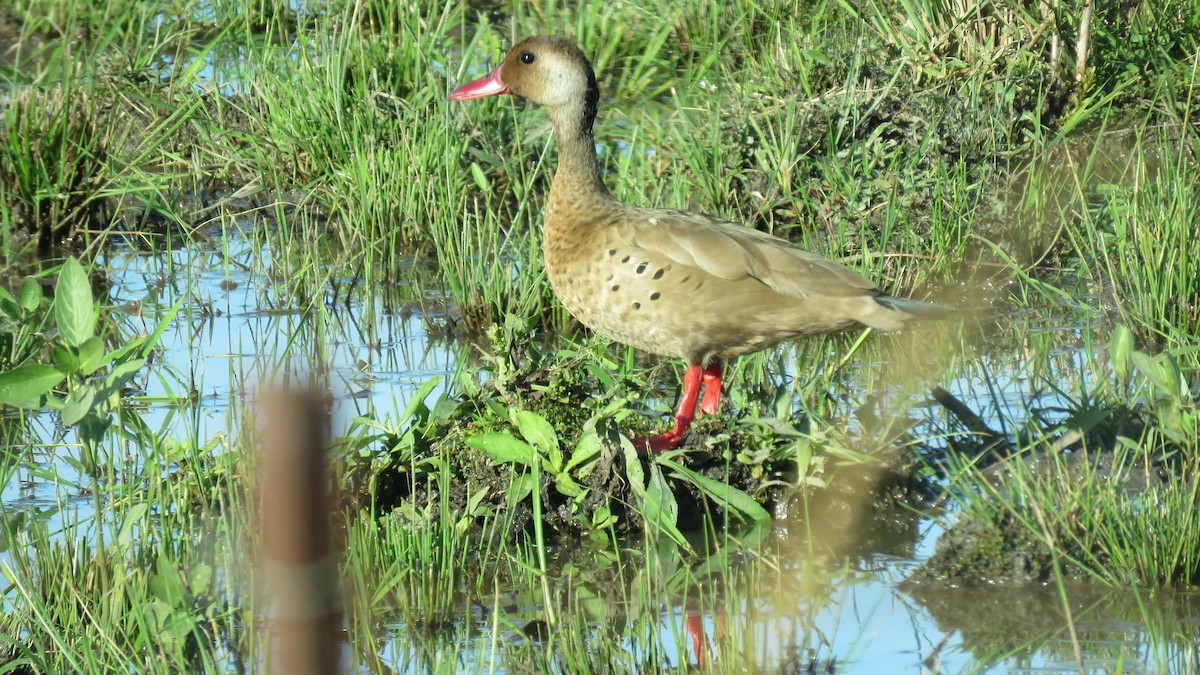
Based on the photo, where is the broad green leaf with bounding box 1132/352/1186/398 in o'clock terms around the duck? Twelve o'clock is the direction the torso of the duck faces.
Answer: The broad green leaf is roughly at 7 o'clock from the duck.

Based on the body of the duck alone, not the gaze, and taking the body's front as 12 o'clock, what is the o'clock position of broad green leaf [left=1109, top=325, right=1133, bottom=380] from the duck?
The broad green leaf is roughly at 7 o'clock from the duck.

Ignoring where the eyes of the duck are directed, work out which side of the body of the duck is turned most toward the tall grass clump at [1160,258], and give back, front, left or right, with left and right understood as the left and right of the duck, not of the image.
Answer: back

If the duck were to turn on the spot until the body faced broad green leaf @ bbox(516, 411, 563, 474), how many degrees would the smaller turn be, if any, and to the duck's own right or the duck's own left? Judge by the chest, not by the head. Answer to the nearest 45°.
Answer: approximately 45° to the duck's own left

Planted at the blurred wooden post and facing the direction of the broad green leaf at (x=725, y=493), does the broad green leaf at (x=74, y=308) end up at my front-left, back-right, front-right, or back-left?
front-left

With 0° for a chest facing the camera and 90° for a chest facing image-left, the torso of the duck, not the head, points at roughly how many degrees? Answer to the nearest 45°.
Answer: approximately 90°

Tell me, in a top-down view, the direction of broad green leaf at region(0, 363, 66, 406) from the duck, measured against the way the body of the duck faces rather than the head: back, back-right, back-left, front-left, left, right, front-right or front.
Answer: front-left

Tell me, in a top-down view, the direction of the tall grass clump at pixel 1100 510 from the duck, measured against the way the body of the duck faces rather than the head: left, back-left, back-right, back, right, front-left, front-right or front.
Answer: back-left

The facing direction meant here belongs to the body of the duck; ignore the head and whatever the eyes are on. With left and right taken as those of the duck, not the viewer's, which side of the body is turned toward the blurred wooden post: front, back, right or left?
left

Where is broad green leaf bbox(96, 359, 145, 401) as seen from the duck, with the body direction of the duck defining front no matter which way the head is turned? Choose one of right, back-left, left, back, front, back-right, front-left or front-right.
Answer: front-left

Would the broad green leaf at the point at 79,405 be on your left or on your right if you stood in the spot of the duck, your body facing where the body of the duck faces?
on your left

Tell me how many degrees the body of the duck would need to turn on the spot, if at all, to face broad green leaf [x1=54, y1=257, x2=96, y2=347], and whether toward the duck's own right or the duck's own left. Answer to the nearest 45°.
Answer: approximately 45° to the duck's own left

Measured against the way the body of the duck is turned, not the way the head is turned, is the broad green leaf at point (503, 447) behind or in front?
in front
